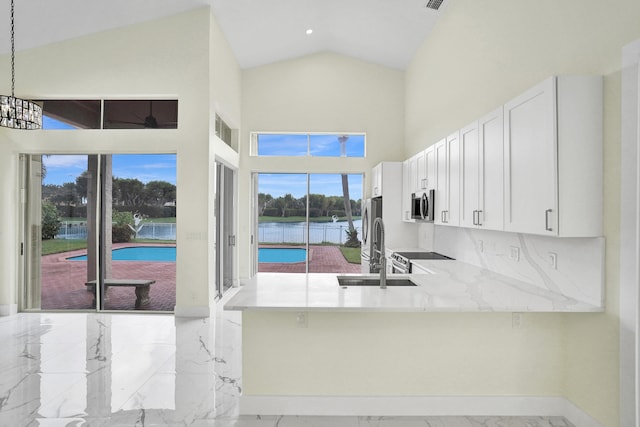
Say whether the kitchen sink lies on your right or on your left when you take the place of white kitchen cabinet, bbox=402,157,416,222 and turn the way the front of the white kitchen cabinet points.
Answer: on your left

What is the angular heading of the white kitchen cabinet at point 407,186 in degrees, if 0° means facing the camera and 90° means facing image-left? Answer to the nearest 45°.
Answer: approximately 90°

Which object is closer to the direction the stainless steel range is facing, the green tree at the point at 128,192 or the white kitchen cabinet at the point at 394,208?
the green tree

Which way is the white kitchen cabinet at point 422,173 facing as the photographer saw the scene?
facing to the left of the viewer

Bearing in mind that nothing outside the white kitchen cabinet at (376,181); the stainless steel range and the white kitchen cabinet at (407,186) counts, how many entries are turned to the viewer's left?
3

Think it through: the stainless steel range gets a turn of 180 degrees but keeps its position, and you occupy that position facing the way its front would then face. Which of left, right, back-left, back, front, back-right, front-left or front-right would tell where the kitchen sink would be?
right

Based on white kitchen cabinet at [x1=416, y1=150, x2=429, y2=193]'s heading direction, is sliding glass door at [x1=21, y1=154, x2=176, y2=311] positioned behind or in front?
in front

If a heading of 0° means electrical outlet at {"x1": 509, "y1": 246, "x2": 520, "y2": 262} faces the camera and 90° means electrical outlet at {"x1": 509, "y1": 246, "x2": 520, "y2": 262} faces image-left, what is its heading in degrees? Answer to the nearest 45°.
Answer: approximately 45°

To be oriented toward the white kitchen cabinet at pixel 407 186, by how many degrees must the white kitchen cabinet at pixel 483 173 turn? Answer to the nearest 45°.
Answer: approximately 90° to its right

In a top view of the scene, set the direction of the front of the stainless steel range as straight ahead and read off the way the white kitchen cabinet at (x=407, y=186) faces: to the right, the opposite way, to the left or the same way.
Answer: the same way

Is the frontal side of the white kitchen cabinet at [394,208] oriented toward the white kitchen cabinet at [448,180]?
no

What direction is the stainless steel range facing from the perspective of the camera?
to the viewer's left

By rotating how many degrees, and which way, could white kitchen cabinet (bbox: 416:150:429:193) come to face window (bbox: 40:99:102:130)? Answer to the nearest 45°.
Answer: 0° — it already faces it

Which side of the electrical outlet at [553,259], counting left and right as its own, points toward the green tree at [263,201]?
right

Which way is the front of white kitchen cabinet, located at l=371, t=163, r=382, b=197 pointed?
to the viewer's left

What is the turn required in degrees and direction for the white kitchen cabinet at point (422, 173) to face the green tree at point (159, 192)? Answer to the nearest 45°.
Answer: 0° — it already faces it

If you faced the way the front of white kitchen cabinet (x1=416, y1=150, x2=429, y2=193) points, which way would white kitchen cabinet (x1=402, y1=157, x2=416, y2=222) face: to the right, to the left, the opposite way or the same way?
the same way

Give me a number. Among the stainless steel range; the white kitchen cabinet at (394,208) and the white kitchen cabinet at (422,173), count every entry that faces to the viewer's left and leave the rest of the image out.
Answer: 3

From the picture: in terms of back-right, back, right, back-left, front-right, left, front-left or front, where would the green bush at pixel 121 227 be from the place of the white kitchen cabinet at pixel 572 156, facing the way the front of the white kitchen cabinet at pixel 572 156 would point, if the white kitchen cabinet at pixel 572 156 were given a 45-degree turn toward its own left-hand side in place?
right
